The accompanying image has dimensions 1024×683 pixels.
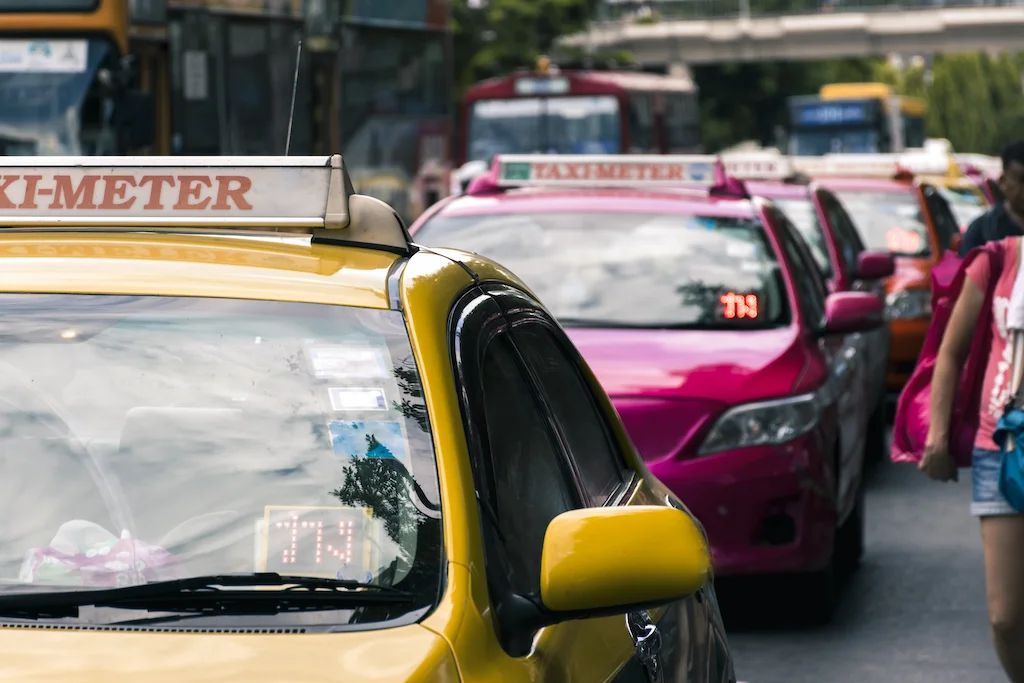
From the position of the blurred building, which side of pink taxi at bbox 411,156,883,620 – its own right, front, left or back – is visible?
back

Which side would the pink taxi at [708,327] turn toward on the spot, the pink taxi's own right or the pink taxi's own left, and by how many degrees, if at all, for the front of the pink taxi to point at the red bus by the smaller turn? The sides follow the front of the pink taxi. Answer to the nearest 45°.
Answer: approximately 180°

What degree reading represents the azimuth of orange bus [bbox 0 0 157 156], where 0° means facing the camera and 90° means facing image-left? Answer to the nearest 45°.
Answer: approximately 0°

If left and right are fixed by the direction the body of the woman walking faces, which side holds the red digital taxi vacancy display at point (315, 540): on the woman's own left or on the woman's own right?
on the woman's own right

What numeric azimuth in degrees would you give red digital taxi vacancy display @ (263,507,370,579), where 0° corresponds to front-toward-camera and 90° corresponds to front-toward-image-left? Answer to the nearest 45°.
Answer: approximately 0°

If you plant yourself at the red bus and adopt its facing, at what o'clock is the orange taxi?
The orange taxi is roughly at 12 o'clock from the red bus.

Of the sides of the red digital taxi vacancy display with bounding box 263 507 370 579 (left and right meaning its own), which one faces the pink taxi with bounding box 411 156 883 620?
back

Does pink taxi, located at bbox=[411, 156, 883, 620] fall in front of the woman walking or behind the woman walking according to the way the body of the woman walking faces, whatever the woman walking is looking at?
behind

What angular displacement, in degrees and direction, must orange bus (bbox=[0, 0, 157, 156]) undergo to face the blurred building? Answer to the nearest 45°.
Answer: approximately 135° to its left

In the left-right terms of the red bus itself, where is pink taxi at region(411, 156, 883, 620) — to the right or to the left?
on its left

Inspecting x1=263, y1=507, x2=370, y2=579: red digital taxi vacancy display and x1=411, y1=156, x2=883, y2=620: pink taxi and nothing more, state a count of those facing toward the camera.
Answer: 2
